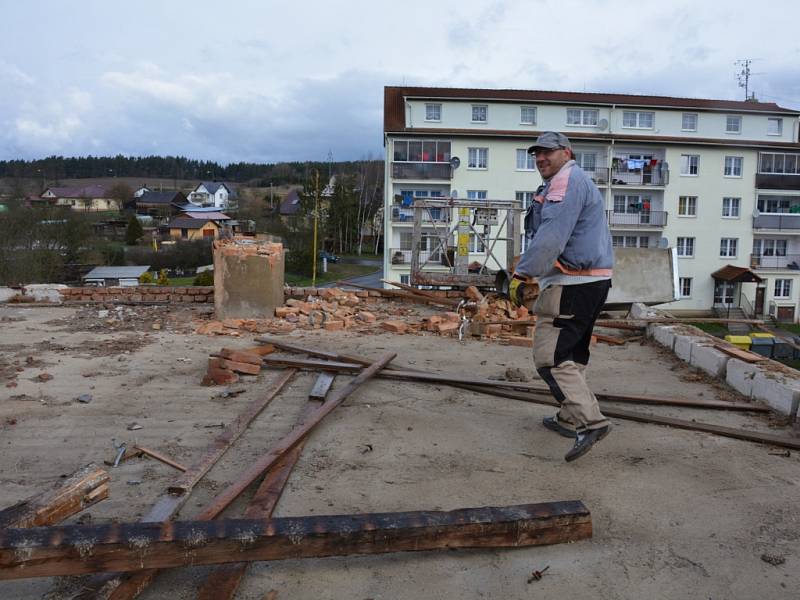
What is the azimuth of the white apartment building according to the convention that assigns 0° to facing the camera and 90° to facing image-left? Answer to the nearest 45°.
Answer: approximately 0°

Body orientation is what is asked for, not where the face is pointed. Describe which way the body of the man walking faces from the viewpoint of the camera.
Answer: to the viewer's left

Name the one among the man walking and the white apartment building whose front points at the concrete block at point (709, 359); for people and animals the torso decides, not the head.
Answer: the white apartment building

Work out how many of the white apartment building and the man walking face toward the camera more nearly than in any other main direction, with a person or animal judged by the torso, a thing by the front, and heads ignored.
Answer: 1

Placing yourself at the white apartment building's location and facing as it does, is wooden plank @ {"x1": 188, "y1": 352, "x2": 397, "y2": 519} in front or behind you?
in front

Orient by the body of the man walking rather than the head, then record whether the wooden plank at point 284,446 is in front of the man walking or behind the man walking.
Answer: in front

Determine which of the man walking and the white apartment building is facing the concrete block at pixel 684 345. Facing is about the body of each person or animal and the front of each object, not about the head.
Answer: the white apartment building

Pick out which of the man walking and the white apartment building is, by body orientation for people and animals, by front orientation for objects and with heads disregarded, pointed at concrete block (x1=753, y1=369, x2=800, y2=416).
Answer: the white apartment building

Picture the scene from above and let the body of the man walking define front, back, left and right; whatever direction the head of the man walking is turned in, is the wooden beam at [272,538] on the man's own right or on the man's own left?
on the man's own left

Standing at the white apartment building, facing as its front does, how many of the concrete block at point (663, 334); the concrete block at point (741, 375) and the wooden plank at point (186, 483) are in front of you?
3

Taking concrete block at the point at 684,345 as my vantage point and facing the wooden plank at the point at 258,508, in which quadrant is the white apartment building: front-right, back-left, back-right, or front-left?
back-right

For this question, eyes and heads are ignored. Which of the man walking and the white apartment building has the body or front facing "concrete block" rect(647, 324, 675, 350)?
the white apartment building

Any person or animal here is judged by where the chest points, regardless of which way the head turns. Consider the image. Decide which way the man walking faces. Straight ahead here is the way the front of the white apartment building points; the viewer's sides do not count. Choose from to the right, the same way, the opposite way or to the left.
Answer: to the right

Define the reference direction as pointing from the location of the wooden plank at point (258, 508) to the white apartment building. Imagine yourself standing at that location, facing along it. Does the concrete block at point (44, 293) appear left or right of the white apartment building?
left
